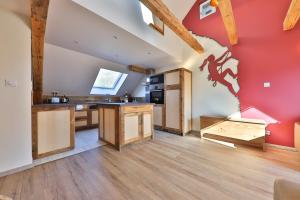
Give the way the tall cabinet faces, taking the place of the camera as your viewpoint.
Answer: facing the viewer and to the left of the viewer

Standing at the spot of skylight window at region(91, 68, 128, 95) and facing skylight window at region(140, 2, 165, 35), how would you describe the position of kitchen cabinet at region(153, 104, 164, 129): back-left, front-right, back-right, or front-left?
front-left

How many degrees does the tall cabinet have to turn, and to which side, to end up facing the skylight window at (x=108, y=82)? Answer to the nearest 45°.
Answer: approximately 45° to its right

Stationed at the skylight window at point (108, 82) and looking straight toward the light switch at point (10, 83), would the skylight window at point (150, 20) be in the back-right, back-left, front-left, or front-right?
front-left

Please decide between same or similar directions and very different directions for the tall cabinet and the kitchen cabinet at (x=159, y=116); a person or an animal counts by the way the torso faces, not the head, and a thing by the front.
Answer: same or similar directions

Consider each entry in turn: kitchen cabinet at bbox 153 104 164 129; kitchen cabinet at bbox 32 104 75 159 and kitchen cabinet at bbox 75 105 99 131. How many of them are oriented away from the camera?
0

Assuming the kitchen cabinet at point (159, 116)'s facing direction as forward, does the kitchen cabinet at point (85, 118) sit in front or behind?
in front

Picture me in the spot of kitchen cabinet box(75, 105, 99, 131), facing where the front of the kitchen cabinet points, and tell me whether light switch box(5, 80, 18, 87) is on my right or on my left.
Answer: on my right
